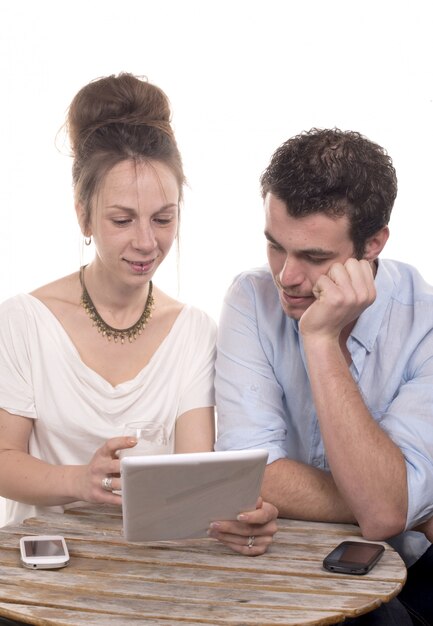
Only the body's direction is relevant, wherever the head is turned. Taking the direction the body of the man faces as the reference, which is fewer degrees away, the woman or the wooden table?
the wooden table

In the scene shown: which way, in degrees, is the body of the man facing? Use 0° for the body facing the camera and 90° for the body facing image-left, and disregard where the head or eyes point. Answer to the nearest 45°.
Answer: approximately 45°

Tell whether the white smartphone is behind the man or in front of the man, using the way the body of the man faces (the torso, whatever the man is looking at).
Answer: in front

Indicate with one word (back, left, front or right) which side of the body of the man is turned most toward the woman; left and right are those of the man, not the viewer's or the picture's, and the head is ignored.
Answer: right

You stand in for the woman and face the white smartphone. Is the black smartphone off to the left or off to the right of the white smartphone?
left

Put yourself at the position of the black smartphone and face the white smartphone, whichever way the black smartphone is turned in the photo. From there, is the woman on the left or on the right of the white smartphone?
right

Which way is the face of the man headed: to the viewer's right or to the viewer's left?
to the viewer's left

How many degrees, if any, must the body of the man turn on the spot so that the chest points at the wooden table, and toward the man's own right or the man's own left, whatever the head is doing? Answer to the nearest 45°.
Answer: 0° — they already face it
